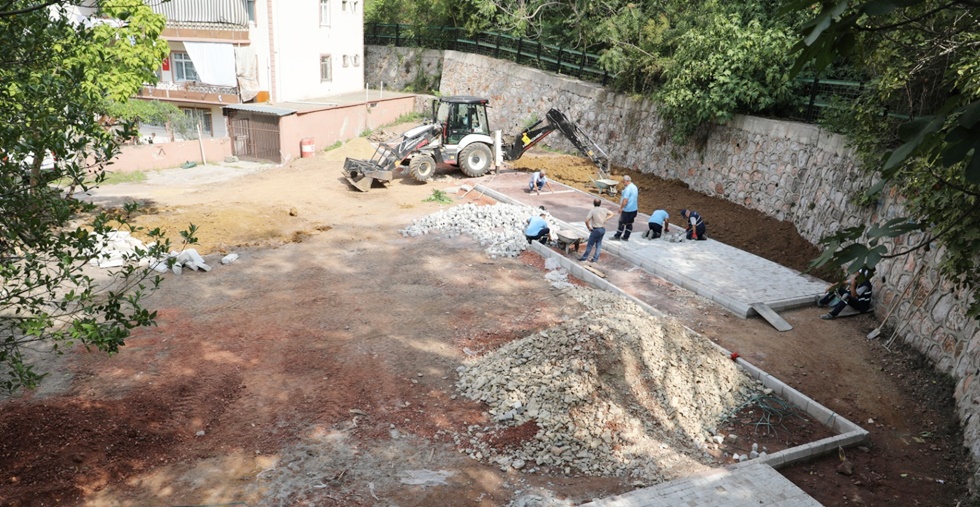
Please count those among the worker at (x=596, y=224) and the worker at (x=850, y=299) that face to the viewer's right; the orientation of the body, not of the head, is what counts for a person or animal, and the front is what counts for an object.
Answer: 0

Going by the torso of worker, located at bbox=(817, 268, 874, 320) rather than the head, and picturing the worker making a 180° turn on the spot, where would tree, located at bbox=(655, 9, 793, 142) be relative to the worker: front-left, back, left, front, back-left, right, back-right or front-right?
back-left

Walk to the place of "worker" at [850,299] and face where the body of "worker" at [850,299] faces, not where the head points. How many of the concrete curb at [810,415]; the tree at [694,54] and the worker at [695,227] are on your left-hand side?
1

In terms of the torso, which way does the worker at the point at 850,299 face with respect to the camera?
to the viewer's left

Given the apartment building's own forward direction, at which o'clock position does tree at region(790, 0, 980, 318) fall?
The tree is roughly at 10 o'clock from the apartment building.

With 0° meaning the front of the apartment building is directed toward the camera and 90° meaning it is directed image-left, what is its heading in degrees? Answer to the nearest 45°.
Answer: approximately 45°

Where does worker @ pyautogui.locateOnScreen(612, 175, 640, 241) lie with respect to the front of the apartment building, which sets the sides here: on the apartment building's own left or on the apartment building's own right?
on the apartment building's own left

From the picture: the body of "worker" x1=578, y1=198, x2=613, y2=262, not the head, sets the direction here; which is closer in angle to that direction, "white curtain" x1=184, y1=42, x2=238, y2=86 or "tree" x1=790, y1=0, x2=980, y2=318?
the white curtain

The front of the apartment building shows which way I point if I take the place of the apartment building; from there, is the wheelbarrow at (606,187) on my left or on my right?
on my left

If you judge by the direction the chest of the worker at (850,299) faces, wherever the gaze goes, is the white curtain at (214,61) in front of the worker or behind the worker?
in front

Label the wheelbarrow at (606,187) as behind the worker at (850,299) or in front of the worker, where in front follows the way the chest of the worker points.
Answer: in front

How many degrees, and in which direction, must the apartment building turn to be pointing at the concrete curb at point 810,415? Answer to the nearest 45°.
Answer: approximately 45° to its left
